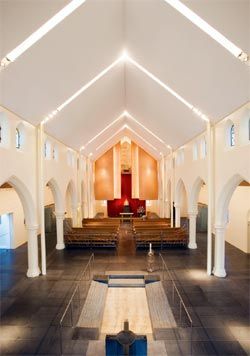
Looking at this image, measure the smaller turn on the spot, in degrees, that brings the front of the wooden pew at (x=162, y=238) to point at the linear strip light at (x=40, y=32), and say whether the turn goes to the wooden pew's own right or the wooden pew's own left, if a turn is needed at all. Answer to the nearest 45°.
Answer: approximately 180°

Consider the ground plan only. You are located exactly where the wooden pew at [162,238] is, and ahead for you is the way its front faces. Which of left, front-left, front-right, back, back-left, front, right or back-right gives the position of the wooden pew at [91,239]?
left

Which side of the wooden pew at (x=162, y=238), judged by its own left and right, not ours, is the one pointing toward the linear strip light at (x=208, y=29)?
back

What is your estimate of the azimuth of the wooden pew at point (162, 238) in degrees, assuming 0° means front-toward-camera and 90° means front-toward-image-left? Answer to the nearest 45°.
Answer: approximately 180°
